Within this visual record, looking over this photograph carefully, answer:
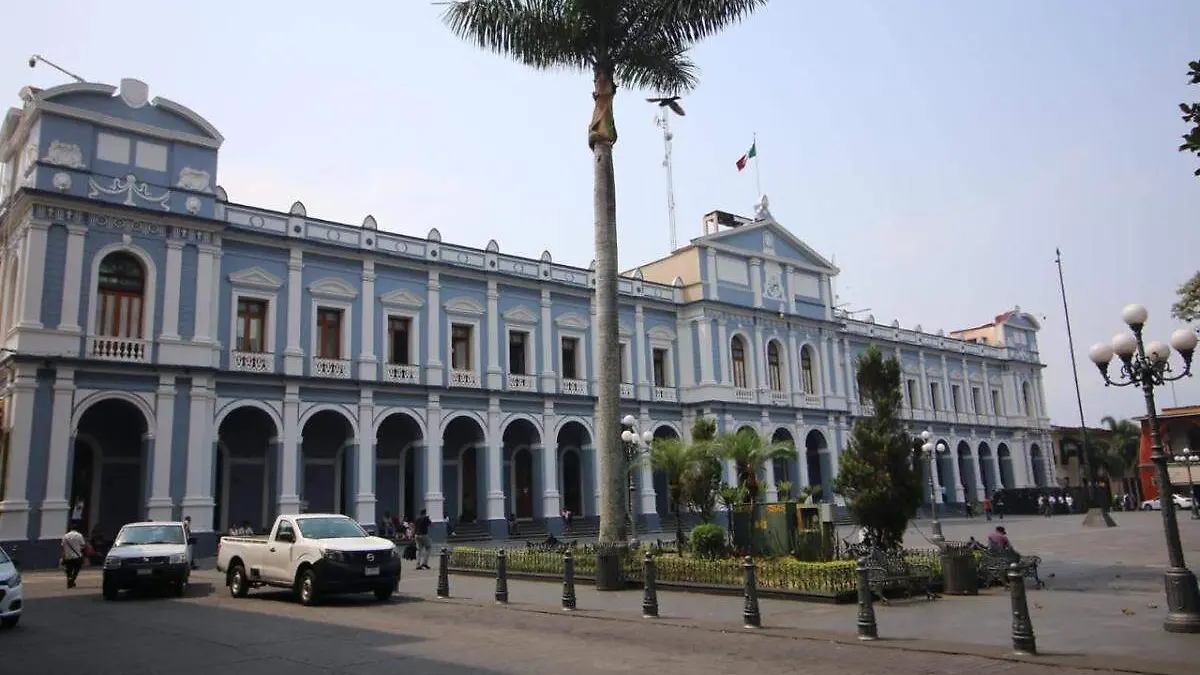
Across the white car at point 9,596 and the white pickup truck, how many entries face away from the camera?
0

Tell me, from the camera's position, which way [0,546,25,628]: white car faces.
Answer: facing the viewer and to the right of the viewer

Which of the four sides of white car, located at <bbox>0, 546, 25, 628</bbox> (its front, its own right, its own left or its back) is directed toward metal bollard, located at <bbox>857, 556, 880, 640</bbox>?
front

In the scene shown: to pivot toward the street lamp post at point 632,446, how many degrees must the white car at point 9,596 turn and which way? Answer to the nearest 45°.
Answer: approximately 135° to its left

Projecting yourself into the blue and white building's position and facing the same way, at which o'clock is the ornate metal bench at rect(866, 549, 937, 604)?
The ornate metal bench is roughly at 12 o'clock from the blue and white building.

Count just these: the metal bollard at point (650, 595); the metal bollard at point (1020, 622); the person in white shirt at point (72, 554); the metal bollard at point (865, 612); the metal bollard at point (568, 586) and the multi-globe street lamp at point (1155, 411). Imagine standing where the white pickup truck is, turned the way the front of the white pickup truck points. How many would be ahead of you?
5

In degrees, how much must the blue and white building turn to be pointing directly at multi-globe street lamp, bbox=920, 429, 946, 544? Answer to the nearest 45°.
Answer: approximately 45° to its left

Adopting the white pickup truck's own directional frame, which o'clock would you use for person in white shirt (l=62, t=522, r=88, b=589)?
The person in white shirt is roughly at 6 o'clock from the white pickup truck.

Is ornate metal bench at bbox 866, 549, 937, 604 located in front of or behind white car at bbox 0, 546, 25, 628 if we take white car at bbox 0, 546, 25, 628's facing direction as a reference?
in front

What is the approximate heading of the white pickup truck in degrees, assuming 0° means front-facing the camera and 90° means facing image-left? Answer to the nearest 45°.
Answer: approximately 315°

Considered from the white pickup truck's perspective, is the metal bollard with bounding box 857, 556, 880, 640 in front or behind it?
in front
